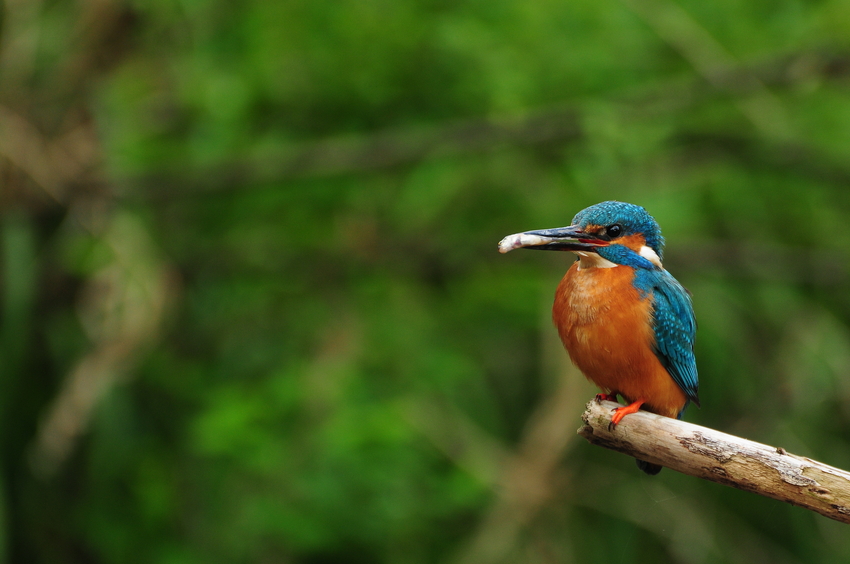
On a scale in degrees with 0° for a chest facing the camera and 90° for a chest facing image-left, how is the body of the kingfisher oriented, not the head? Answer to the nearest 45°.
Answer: approximately 45°
